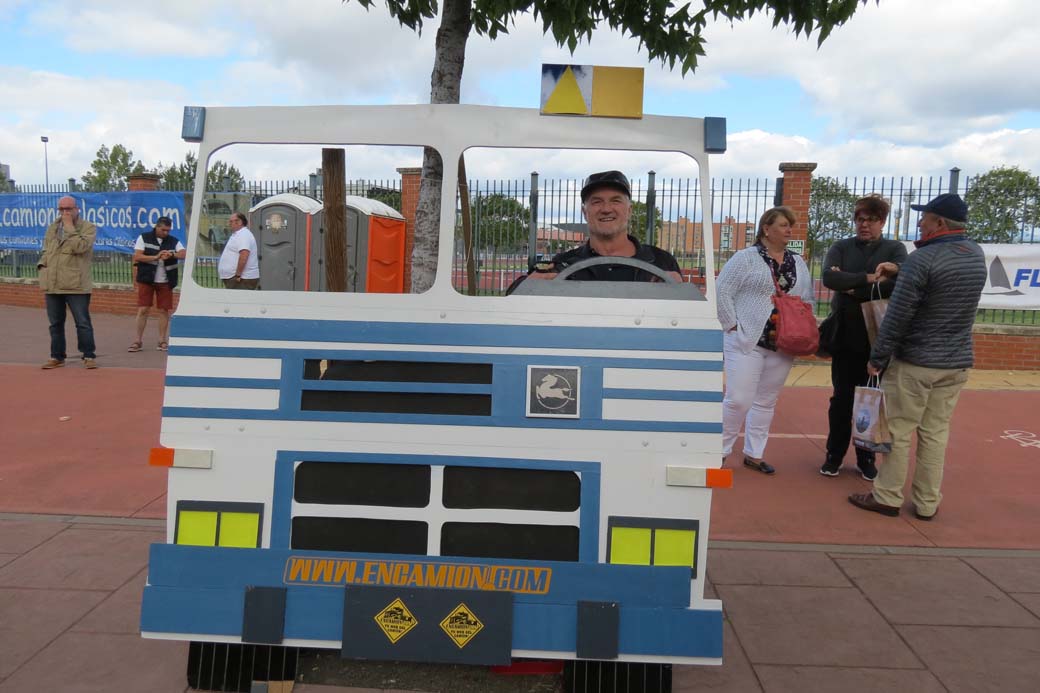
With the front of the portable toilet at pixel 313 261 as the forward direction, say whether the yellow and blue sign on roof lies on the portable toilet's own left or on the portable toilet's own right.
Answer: on the portable toilet's own left

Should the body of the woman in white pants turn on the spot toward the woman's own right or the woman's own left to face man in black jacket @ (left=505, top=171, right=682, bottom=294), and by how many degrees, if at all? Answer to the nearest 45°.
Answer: approximately 45° to the woman's own right

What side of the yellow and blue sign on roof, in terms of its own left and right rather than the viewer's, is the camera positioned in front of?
front

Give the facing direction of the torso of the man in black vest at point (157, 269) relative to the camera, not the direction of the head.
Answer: toward the camera

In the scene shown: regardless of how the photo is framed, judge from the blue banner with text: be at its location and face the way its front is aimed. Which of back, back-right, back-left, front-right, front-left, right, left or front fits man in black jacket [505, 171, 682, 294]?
front

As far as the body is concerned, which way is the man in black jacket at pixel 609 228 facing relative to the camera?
toward the camera

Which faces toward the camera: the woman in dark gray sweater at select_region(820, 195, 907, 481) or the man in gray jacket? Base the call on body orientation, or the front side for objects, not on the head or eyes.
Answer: the woman in dark gray sweater

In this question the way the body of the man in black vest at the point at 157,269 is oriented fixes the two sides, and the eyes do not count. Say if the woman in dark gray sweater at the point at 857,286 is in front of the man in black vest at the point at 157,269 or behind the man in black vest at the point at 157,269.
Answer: in front

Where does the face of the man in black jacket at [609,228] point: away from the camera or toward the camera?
toward the camera

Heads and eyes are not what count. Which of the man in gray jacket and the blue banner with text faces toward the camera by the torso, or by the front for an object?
the blue banner with text
